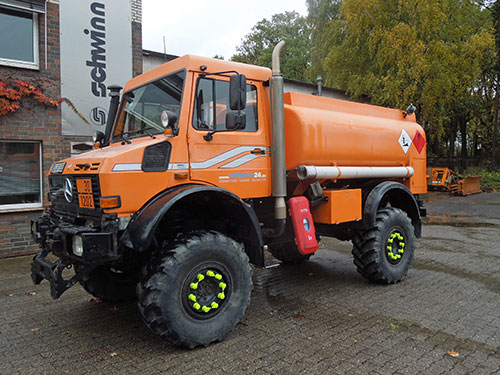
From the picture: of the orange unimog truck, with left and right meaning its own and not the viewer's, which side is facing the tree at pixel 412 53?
back

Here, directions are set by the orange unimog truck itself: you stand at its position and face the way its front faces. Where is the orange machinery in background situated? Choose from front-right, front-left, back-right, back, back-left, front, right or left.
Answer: back

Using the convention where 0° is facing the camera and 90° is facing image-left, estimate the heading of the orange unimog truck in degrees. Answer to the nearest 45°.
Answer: approximately 45°

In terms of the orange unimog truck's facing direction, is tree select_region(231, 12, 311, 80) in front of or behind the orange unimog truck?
behind

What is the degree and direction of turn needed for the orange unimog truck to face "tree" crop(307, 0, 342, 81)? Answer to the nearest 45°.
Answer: approximately 135° to its right
